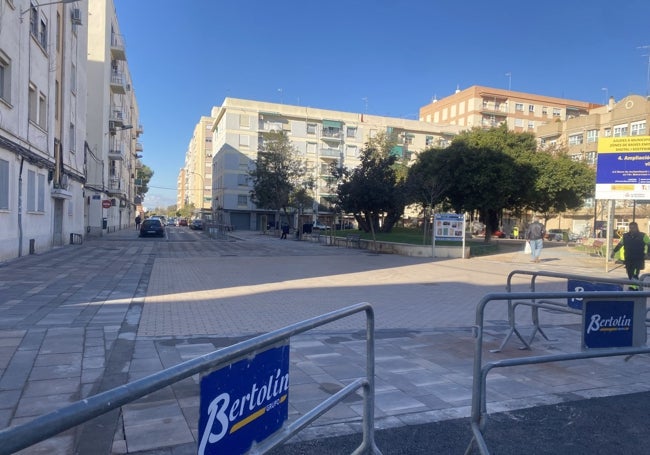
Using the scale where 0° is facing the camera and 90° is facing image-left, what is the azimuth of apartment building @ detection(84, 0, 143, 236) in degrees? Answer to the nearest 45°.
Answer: approximately 270°

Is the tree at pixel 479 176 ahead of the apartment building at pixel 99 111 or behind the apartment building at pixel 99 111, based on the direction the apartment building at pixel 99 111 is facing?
ahead

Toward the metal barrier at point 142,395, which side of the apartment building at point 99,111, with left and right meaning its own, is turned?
right

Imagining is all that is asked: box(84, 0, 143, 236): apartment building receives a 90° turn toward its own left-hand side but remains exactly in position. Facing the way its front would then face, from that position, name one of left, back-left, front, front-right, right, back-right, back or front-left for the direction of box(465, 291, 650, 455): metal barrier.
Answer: back

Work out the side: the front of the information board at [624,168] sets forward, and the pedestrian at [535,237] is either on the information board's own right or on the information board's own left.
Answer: on the information board's own right

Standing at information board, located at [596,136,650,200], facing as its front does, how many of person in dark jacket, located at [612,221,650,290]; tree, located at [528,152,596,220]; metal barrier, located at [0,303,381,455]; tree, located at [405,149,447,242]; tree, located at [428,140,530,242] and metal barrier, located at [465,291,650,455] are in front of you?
3

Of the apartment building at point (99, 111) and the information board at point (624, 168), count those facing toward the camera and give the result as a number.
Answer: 1

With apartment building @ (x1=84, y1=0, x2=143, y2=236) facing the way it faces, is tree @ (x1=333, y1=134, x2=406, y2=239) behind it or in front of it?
in front

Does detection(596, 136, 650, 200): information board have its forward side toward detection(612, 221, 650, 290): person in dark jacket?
yes

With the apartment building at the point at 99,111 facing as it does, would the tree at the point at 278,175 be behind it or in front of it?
in front

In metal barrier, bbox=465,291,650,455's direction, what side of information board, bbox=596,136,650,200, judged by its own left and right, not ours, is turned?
front

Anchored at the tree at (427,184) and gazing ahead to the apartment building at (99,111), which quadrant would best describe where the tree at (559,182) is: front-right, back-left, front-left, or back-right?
back-right

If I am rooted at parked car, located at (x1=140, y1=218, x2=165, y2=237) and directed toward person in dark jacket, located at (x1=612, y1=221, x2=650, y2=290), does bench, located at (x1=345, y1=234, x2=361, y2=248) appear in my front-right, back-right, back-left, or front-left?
front-left

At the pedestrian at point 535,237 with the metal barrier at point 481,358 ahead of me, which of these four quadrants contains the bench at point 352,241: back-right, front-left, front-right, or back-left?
back-right

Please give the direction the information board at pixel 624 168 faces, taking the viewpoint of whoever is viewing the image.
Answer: facing the viewer
